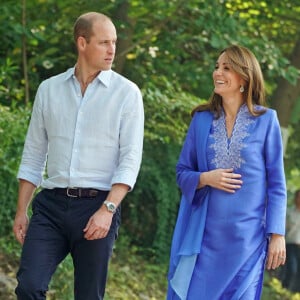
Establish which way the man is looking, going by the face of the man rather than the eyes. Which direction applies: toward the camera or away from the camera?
toward the camera

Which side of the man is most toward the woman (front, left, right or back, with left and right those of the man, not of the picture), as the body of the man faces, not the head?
left

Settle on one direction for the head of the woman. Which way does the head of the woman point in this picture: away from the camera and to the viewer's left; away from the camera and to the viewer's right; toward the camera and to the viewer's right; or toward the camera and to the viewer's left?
toward the camera and to the viewer's left

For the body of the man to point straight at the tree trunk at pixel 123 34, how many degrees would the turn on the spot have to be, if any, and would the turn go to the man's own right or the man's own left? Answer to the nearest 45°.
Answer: approximately 180°

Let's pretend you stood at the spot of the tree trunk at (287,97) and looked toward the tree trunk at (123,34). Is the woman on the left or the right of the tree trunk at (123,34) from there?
left

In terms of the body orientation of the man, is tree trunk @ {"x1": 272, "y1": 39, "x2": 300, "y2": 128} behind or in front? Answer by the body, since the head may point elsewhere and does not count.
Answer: behind

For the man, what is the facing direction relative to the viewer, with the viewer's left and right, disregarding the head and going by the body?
facing the viewer
